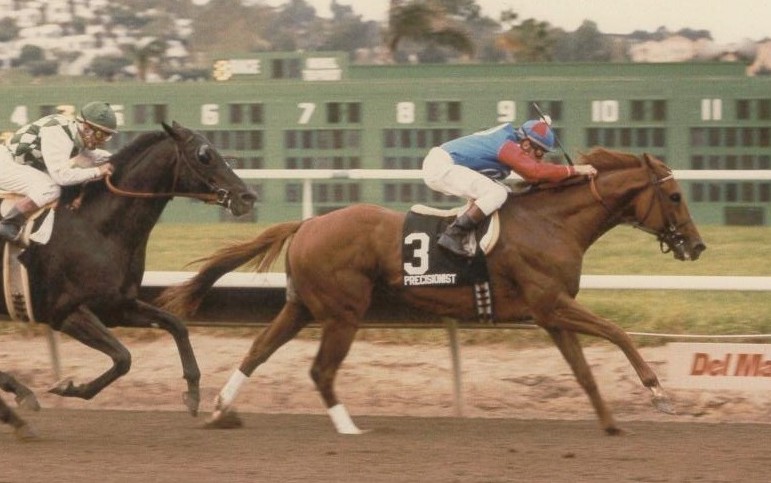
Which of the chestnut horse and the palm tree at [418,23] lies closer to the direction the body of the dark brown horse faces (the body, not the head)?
the chestnut horse

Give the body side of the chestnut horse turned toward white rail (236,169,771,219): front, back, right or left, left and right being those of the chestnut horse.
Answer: left

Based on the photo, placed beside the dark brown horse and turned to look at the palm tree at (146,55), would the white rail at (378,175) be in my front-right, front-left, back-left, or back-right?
front-right

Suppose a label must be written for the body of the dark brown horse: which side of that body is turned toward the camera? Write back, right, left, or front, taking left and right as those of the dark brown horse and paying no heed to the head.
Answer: right

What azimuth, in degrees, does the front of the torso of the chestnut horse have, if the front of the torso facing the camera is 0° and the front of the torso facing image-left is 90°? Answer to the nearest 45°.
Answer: approximately 270°

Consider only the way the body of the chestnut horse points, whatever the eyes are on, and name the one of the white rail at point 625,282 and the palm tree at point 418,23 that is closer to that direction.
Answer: the white rail

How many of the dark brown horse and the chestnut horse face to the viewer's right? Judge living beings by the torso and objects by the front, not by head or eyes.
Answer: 2

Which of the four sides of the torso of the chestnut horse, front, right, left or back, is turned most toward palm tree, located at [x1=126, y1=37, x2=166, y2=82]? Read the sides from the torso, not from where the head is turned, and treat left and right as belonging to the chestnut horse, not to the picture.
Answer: left

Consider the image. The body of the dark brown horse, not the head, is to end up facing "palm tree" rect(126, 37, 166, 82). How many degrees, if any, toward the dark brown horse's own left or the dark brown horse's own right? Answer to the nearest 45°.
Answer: approximately 90° to the dark brown horse's own left

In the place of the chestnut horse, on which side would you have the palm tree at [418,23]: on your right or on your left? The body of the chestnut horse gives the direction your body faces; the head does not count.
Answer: on your left
